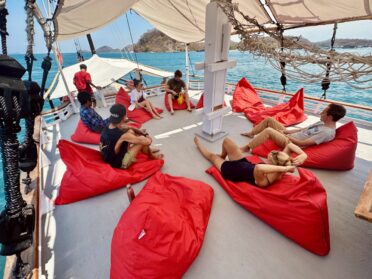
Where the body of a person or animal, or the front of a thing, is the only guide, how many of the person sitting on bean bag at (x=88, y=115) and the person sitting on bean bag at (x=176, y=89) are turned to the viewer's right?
1

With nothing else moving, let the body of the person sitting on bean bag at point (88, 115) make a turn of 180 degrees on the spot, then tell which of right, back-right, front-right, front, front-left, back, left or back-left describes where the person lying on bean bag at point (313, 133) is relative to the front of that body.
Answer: back-left

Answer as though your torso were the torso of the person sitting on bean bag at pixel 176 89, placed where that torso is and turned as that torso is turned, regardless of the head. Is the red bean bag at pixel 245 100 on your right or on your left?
on your left

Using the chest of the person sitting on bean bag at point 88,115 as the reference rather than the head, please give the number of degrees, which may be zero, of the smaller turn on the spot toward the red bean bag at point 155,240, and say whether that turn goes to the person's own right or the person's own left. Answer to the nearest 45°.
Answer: approximately 90° to the person's own right

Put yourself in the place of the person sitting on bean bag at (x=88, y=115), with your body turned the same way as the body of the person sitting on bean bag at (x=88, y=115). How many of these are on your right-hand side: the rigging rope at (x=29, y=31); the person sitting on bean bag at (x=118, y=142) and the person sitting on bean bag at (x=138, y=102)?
2

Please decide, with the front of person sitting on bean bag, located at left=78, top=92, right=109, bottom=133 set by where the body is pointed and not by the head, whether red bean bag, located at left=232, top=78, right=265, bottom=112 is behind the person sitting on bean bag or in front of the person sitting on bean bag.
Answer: in front

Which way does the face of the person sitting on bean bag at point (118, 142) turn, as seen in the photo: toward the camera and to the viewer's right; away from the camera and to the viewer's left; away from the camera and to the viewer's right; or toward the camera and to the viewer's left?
away from the camera and to the viewer's right

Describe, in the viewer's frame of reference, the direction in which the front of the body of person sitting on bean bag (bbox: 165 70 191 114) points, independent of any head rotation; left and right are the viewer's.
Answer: facing the viewer

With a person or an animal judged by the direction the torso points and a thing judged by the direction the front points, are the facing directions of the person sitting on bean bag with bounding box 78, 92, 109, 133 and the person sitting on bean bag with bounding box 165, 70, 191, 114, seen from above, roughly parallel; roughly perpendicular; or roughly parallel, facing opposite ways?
roughly perpendicular

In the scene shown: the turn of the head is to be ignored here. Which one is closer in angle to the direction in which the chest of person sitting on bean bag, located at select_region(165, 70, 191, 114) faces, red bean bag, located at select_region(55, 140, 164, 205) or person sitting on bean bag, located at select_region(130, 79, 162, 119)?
the red bean bag

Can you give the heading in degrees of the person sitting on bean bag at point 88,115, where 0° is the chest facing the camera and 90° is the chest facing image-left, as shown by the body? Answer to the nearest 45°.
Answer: approximately 270°

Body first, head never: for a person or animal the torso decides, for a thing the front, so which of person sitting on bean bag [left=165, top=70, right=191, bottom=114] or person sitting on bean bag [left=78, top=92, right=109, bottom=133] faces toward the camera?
person sitting on bean bag [left=165, top=70, right=191, bottom=114]

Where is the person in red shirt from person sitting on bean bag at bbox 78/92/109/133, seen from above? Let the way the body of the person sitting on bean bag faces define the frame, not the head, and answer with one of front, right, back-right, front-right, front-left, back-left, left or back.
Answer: left

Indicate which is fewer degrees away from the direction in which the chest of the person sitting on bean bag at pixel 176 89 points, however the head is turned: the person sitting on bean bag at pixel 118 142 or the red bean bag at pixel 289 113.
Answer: the person sitting on bean bag

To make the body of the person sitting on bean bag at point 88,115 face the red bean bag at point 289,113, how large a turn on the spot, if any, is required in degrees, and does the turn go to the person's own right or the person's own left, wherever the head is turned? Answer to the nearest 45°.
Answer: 0° — they already face it
